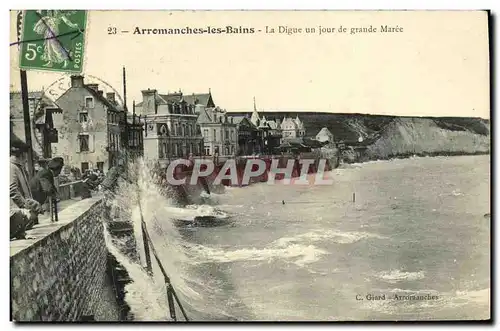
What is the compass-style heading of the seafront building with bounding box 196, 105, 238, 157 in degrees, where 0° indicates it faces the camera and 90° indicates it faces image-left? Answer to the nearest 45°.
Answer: approximately 315°

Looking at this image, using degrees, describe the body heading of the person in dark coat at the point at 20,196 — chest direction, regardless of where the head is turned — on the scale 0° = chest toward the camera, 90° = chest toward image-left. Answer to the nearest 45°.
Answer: approximately 270°

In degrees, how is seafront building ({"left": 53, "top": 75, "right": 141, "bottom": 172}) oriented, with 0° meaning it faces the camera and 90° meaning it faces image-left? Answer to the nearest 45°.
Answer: approximately 270°

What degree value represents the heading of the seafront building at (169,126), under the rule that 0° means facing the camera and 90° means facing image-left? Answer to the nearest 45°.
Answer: approximately 315°
